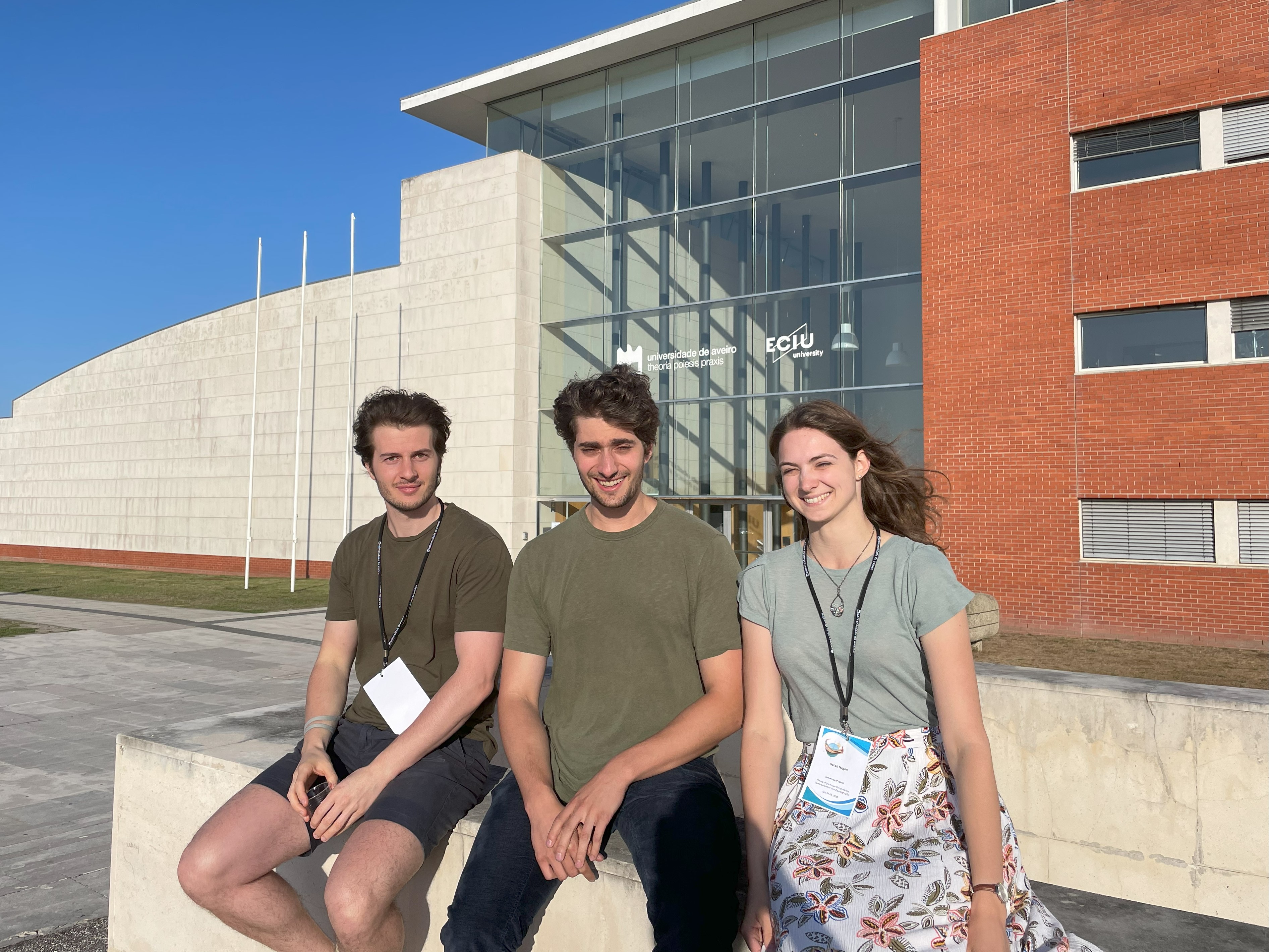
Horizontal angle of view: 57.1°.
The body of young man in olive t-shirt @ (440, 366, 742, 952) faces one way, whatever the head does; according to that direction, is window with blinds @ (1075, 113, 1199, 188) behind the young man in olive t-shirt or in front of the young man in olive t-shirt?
behind

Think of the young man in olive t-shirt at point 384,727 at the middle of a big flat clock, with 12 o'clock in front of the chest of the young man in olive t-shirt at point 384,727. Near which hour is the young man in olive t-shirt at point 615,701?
the young man in olive t-shirt at point 615,701 is roughly at 9 o'clock from the young man in olive t-shirt at point 384,727.

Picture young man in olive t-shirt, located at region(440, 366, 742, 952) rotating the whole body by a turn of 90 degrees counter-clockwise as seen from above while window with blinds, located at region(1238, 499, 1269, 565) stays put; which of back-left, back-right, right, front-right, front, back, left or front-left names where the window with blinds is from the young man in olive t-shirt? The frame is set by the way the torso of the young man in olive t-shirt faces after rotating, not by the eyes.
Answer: front-left

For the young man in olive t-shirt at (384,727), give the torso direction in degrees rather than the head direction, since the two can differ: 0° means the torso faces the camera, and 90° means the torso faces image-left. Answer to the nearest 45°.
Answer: approximately 45°

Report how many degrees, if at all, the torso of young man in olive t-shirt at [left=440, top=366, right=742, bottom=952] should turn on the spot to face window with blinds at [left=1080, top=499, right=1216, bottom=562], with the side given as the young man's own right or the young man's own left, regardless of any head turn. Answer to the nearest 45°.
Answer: approximately 135° to the young man's own left

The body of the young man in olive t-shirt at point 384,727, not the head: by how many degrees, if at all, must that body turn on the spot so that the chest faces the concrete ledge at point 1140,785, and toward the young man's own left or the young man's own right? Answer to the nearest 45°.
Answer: approximately 135° to the young man's own left

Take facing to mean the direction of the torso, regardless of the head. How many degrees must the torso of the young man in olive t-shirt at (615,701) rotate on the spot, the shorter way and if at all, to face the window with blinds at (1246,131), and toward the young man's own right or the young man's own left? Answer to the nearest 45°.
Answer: approximately 135° to the young man's own left

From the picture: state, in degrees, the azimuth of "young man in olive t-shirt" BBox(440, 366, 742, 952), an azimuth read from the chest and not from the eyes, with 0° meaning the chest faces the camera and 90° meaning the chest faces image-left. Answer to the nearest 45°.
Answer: approximately 0°

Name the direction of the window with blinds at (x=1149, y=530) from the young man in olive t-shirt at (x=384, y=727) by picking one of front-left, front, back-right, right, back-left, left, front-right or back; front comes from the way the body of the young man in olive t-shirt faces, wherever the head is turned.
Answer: back

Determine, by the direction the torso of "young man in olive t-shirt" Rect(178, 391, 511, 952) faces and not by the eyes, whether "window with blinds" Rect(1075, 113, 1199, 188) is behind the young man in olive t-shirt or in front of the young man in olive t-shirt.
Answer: behind

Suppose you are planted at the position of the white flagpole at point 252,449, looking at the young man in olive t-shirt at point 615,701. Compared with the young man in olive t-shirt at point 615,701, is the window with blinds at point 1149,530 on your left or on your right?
left
